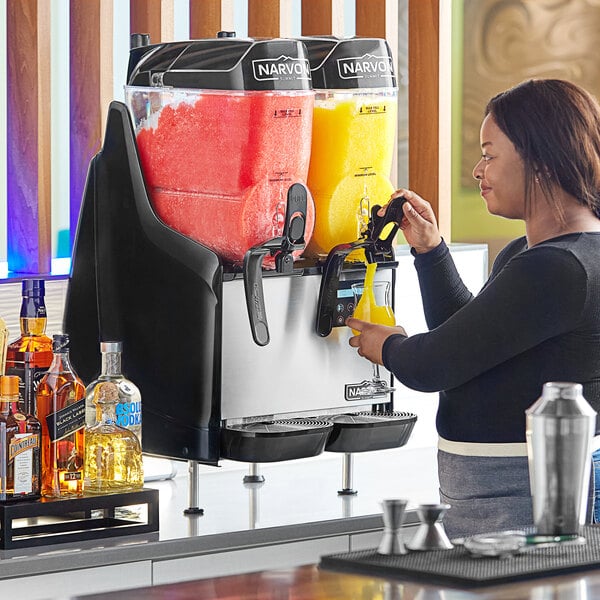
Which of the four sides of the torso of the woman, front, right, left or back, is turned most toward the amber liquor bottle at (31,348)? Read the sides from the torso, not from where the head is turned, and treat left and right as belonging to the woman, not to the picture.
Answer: front

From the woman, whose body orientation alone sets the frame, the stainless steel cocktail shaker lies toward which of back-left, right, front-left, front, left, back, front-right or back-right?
left

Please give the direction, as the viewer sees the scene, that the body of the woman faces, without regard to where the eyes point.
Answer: to the viewer's left

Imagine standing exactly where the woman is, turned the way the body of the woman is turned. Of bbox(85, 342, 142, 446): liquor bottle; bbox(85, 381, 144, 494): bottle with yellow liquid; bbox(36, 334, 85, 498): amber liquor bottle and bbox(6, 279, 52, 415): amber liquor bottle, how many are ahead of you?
4

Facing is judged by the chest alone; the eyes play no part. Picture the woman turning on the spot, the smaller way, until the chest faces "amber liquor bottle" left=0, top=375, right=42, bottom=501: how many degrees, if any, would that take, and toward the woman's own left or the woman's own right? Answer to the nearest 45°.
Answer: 0° — they already face it

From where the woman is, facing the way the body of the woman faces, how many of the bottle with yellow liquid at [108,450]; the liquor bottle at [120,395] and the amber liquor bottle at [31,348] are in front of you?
3

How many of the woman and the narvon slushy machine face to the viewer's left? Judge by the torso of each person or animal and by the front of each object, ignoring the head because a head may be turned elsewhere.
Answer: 1

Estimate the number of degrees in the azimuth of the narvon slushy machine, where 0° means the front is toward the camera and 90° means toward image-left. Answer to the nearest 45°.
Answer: approximately 315°

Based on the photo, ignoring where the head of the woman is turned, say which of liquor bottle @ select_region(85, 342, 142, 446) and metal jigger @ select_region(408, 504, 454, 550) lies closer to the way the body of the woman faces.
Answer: the liquor bottle

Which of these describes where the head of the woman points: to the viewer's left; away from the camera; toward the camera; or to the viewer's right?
to the viewer's left

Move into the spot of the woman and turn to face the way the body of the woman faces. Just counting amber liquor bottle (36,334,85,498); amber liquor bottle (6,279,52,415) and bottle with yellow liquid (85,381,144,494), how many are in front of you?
3
